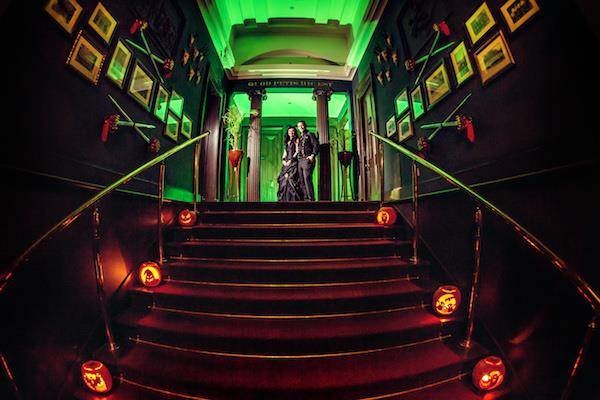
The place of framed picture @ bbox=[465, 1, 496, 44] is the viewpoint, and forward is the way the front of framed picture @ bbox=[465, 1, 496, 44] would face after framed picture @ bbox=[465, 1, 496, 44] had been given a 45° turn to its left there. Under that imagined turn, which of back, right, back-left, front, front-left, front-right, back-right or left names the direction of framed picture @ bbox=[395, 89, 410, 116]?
back-right

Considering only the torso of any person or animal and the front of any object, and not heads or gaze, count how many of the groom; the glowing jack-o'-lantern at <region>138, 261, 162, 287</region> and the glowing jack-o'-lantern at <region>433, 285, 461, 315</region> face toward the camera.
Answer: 3

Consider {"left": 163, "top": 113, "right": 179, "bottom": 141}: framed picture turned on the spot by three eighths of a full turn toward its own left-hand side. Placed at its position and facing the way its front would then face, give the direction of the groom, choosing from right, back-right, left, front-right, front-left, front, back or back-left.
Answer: right

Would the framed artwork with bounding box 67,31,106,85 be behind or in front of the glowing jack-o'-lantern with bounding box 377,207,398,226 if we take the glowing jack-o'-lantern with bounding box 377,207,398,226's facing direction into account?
in front

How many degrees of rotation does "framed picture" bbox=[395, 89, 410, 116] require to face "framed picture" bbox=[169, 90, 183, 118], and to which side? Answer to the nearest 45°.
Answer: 0° — it already faces it

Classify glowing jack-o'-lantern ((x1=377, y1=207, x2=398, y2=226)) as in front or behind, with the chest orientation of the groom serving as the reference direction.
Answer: in front

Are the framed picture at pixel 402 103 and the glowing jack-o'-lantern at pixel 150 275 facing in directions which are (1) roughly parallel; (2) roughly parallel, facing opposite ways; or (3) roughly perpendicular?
roughly perpendicular

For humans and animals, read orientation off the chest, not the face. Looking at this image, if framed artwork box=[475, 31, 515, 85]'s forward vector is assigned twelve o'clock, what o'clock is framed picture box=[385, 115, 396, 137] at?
The framed picture is roughly at 3 o'clock from the framed artwork.

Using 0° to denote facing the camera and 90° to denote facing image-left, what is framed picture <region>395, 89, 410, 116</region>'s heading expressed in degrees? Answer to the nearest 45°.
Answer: approximately 45°

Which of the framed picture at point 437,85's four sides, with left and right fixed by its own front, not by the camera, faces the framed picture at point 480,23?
left

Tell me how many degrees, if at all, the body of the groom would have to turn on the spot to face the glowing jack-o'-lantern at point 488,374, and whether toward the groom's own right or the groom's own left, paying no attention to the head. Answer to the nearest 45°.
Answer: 0° — they already face it

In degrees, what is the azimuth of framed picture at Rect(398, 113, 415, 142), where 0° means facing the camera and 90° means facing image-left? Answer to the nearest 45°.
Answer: approximately 45°

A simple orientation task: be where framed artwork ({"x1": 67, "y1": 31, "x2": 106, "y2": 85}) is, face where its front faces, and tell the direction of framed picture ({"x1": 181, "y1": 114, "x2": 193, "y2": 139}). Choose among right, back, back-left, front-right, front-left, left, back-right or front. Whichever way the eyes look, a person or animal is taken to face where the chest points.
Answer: left

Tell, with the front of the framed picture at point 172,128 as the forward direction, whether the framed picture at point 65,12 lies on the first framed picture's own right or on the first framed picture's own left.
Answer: on the first framed picture's own right
